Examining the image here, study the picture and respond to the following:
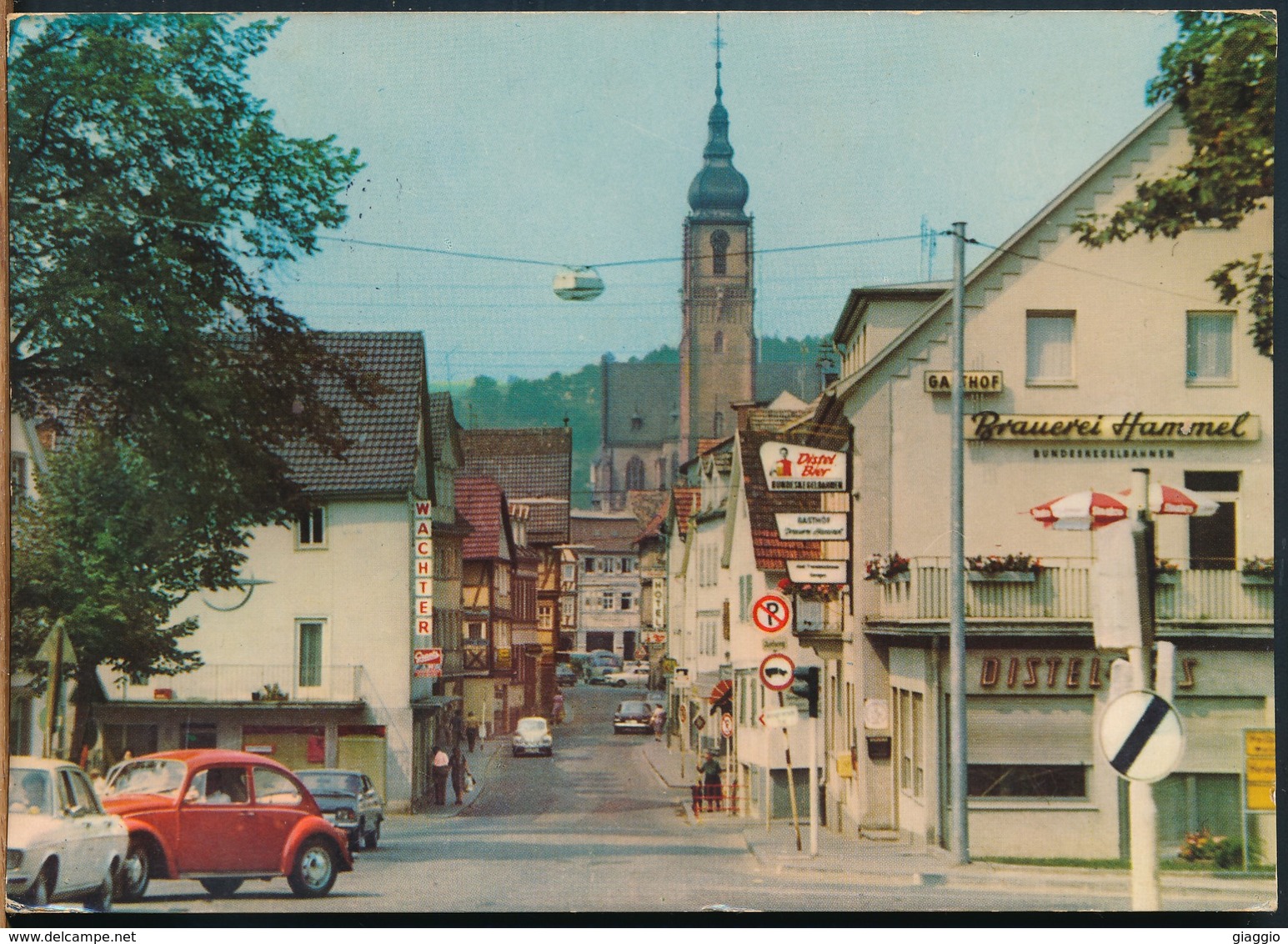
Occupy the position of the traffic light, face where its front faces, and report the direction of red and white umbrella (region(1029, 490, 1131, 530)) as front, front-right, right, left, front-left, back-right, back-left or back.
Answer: back-left

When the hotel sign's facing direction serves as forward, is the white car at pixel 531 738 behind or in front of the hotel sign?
behind

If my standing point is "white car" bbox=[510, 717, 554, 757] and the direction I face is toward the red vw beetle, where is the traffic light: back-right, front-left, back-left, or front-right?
front-left

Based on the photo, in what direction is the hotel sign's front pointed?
toward the camera

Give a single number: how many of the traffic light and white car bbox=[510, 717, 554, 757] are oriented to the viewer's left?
1

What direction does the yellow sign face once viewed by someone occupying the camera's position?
facing the viewer

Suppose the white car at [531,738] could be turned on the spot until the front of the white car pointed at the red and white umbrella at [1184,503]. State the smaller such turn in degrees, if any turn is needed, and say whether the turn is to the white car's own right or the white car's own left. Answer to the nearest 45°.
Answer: approximately 45° to the white car's own left

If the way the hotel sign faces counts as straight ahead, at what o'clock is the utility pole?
The utility pole is roughly at 10 o'clock from the hotel sign.

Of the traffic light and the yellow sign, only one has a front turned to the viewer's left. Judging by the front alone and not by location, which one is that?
the traffic light

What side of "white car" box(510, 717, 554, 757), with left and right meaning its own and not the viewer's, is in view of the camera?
front

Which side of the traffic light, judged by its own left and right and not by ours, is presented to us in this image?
left
